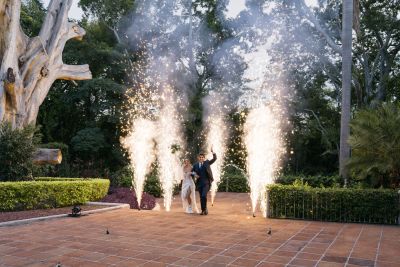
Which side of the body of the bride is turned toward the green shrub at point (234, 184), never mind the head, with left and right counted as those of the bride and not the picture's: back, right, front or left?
back

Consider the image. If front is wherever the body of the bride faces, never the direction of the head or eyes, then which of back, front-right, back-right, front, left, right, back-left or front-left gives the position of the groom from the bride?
front-left

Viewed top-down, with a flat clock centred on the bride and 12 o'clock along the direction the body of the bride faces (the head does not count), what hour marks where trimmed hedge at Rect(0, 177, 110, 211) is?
The trimmed hedge is roughly at 3 o'clock from the bride.

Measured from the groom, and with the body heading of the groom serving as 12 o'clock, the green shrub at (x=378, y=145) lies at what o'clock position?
The green shrub is roughly at 9 o'clock from the groom.

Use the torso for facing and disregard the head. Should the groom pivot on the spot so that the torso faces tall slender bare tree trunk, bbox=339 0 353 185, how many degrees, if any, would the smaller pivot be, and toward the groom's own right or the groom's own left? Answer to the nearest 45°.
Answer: approximately 135° to the groom's own left

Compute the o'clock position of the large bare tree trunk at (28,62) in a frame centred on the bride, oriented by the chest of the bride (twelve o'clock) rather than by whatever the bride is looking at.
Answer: The large bare tree trunk is roughly at 4 o'clock from the bride.

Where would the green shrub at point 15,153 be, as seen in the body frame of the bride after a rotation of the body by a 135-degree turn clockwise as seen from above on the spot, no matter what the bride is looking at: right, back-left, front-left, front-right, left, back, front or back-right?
front-left

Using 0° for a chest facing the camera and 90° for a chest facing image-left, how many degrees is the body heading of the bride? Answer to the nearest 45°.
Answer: approximately 0°

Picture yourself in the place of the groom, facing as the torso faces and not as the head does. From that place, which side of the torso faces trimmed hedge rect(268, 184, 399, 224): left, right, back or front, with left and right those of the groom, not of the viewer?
left

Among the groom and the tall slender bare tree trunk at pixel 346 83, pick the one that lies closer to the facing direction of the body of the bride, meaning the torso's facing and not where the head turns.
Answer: the groom

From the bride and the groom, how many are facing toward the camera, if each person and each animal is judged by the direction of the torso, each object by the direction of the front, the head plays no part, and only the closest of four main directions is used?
2
